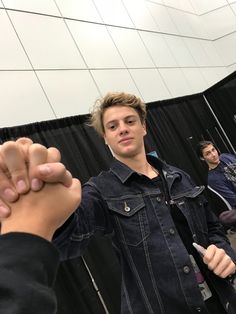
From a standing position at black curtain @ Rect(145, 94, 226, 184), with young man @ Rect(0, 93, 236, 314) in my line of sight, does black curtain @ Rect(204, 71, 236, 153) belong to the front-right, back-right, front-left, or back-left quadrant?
back-left

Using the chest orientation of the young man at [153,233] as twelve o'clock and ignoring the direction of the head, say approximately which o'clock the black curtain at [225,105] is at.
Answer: The black curtain is roughly at 7 o'clock from the young man.

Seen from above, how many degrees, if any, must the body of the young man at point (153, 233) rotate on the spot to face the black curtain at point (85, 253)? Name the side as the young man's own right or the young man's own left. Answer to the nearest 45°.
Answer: approximately 180°

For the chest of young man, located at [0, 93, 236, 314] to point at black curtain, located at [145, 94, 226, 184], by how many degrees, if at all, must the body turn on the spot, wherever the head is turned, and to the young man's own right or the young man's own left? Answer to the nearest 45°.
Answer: approximately 180°

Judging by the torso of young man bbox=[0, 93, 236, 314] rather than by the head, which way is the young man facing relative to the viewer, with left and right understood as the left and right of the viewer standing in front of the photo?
facing the viewer

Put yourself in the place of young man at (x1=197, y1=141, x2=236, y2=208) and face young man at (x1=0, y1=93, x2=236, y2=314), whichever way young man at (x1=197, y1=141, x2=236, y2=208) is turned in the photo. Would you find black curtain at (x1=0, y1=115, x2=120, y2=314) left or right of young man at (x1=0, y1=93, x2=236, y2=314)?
right

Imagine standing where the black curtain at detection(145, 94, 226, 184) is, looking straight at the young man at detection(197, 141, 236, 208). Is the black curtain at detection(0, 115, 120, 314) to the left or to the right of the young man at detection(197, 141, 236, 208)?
right

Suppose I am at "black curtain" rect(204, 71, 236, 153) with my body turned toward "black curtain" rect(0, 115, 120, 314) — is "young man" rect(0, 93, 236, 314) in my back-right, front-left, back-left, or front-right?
front-left

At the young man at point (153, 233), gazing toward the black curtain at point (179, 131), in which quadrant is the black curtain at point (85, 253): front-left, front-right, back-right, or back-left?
front-left

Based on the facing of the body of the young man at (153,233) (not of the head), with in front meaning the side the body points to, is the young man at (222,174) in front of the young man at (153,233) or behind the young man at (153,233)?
behind
